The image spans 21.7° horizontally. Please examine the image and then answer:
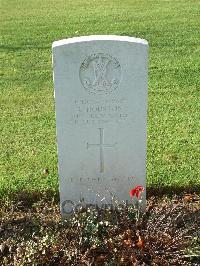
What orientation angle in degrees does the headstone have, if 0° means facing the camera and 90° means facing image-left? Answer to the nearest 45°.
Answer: approximately 0°
